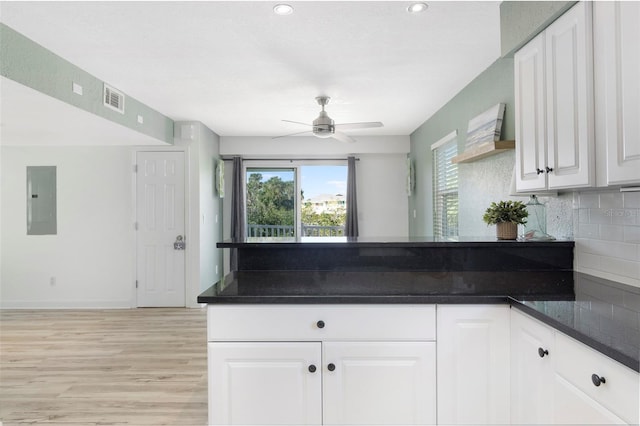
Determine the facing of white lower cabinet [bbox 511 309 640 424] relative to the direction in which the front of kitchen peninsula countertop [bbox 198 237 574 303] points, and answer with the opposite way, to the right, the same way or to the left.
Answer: to the right

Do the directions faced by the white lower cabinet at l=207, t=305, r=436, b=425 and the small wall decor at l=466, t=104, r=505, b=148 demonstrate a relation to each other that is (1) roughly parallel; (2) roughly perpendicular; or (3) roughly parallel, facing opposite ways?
roughly perpendicular

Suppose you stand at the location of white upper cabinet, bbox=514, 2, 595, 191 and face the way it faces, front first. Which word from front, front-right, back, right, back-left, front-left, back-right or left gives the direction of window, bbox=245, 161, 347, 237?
right

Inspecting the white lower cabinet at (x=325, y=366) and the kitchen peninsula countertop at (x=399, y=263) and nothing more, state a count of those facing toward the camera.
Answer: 2

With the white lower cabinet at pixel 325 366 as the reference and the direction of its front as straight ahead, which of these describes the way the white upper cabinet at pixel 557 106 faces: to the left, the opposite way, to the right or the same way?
to the right

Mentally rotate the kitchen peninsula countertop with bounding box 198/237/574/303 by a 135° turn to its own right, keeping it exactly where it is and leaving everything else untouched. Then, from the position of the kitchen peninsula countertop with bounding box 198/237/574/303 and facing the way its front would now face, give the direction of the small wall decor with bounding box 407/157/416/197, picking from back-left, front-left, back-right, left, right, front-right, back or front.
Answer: front-right

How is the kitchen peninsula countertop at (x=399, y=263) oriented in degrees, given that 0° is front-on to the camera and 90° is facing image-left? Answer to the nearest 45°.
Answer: approximately 0°

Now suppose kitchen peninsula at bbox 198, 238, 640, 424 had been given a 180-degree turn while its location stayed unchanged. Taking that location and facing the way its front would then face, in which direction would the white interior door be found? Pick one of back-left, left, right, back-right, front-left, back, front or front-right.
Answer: front-left

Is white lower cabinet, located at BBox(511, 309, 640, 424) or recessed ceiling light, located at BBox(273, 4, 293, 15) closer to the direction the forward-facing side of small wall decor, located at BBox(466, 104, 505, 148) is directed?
the recessed ceiling light

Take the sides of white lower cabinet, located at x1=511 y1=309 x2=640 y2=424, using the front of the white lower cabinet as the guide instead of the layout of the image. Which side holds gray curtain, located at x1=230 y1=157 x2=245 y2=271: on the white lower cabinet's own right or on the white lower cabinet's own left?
on the white lower cabinet's own right

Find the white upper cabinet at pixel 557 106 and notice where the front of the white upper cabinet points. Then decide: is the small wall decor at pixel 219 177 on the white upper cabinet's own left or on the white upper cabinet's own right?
on the white upper cabinet's own right
